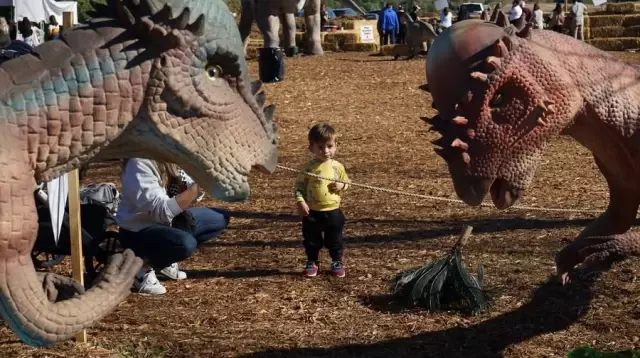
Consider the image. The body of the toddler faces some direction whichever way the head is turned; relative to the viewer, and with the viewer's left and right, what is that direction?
facing the viewer

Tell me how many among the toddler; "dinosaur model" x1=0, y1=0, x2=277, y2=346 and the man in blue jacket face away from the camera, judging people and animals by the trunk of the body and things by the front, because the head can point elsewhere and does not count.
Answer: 1

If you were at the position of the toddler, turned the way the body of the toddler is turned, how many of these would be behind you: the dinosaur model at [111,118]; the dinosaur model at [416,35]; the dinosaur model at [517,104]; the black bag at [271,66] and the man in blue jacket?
3

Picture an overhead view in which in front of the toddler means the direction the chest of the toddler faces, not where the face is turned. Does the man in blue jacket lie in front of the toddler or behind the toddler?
behind

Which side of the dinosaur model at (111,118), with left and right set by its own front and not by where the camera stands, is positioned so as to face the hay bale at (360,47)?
left

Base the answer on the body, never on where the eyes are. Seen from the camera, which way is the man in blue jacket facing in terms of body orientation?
away from the camera

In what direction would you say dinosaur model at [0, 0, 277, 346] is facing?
to the viewer's right

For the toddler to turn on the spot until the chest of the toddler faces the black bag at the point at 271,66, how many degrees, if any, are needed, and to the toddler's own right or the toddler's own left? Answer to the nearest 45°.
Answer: approximately 180°

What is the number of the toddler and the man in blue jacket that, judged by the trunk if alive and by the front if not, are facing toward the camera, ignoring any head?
1

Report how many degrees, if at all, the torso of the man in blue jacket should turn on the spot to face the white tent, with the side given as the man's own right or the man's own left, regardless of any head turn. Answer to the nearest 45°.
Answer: approximately 135° to the man's own left

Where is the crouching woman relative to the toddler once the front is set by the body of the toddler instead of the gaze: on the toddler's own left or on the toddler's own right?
on the toddler's own right

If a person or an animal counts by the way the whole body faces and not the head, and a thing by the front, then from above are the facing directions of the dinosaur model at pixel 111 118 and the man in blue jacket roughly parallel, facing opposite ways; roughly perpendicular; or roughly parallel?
roughly perpendicular

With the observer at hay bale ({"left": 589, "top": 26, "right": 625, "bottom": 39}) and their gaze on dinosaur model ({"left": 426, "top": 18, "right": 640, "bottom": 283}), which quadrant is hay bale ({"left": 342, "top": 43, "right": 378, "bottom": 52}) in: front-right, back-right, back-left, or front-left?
front-right
